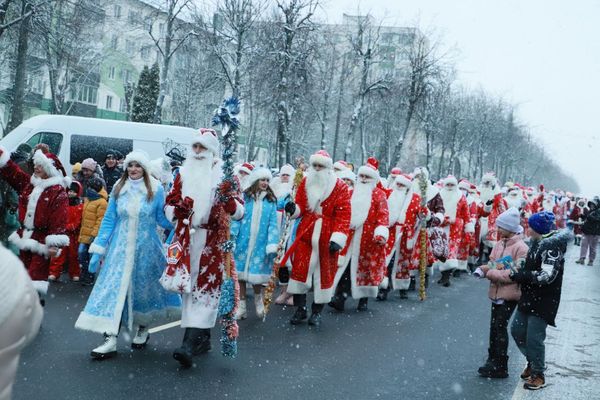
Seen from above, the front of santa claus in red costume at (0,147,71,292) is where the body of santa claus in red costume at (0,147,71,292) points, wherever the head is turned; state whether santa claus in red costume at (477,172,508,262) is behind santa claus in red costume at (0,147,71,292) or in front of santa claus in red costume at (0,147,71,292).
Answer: behind

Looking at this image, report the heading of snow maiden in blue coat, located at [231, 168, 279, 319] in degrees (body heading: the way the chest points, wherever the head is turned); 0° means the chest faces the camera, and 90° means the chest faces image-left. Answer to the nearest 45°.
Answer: approximately 0°

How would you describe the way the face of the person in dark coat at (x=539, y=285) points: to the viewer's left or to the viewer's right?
to the viewer's left

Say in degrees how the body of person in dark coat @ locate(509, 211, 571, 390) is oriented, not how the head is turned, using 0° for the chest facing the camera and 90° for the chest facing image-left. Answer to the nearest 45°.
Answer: approximately 90°

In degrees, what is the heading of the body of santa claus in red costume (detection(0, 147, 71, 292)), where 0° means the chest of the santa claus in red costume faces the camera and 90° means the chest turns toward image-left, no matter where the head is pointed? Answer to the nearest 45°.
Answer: approximately 45°

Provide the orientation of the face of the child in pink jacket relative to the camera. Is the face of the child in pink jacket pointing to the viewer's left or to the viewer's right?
to the viewer's left

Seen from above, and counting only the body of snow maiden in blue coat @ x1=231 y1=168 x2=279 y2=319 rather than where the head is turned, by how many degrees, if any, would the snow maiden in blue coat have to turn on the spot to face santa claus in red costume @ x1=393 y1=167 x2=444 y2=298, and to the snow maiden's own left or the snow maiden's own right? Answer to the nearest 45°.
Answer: approximately 135° to the snow maiden's own left

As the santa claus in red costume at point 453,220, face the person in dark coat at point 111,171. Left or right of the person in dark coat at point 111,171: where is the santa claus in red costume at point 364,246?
left
